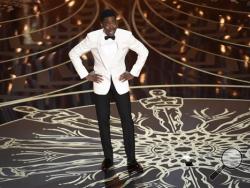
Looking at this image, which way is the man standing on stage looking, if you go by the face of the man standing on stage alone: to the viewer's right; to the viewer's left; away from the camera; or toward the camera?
toward the camera

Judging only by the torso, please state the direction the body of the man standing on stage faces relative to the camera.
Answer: toward the camera
